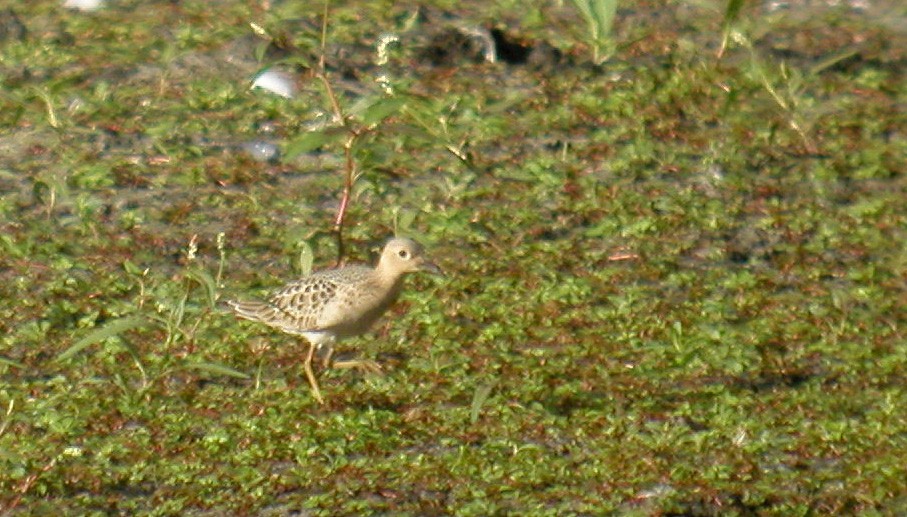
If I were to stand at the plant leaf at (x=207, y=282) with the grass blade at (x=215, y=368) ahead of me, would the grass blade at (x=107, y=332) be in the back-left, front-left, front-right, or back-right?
front-right

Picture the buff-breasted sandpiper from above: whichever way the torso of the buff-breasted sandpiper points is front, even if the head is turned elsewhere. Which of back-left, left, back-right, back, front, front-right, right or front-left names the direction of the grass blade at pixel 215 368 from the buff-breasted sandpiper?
back-right

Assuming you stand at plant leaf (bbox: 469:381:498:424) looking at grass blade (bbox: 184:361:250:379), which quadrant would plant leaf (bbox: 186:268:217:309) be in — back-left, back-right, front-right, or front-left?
front-right

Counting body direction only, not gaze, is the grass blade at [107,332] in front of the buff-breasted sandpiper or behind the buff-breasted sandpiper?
behind

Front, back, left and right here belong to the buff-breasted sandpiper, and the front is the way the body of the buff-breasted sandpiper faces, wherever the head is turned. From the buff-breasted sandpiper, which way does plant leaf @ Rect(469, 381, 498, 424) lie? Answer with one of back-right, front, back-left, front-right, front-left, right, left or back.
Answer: front-right

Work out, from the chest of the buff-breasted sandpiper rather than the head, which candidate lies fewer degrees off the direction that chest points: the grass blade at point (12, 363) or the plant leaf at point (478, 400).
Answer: the plant leaf

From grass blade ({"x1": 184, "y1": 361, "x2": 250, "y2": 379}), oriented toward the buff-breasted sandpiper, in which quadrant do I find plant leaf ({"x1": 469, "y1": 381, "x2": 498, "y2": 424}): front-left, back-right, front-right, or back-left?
front-right

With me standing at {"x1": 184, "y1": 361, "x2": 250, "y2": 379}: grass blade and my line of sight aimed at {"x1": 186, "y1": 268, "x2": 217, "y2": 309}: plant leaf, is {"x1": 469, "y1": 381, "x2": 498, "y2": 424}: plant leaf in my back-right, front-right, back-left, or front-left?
back-right

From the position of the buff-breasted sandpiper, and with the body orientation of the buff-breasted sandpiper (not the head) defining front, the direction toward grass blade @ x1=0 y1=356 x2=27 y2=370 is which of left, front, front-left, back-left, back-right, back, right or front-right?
back

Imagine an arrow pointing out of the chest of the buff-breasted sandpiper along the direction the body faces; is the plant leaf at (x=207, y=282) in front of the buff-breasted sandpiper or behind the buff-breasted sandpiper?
behind

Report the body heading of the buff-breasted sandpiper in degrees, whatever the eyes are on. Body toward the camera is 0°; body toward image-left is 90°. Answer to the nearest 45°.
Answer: approximately 270°
